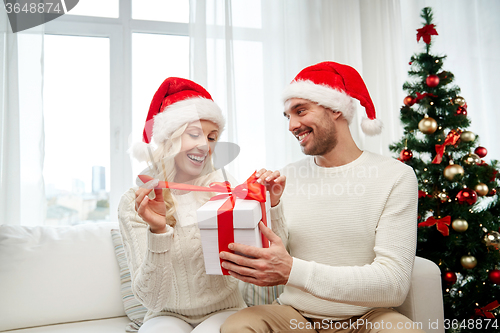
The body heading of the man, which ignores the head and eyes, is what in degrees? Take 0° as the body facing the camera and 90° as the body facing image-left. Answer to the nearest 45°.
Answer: approximately 45°

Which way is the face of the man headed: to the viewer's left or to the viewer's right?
to the viewer's left

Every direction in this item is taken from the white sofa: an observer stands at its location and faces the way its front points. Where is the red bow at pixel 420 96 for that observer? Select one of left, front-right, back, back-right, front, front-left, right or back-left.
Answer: left
